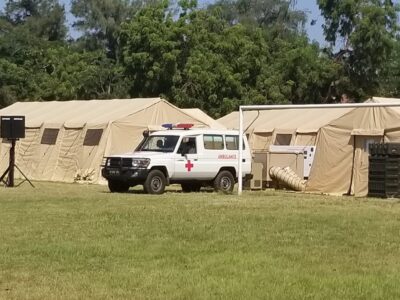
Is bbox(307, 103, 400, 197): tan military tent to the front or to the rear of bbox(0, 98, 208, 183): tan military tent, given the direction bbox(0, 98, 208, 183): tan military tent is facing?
to the front

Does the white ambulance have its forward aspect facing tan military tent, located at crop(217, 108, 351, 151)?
no

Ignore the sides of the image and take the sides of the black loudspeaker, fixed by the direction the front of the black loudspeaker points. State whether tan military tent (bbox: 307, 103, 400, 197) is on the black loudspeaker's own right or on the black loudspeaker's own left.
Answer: on the black loudspeaker's own left

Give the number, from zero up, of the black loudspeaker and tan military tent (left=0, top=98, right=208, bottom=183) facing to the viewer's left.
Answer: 0

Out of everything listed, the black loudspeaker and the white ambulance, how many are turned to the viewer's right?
0

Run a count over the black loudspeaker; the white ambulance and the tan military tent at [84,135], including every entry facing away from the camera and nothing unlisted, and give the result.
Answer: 0

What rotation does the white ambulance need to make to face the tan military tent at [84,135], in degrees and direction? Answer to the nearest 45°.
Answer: approximately 90° to its right

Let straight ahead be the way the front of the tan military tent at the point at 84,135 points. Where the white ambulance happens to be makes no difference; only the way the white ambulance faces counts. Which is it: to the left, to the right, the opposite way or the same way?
to the right

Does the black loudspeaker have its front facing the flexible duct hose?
no

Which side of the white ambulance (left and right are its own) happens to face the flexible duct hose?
back

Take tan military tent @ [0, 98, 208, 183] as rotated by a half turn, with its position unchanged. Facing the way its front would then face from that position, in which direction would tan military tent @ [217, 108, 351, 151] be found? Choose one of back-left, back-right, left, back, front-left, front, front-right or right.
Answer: back-right

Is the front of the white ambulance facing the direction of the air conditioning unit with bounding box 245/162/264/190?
no

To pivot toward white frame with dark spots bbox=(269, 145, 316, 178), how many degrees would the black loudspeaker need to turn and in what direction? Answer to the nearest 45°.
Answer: approximately 90° to its left

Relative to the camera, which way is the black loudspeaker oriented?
toward the camera
